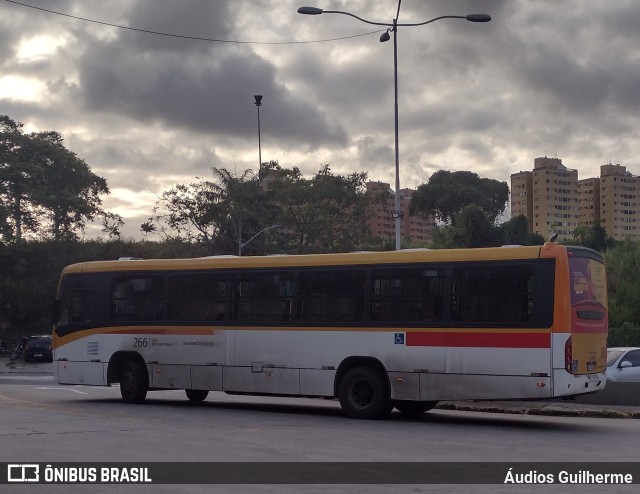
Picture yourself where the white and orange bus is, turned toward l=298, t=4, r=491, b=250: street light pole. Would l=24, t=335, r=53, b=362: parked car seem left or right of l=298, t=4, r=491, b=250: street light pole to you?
left

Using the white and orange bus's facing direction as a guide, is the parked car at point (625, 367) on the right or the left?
on its right

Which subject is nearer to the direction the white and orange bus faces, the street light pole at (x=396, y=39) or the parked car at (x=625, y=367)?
the street light pole

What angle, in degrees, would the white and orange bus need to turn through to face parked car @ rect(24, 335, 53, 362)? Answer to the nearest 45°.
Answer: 0° — it already faces it

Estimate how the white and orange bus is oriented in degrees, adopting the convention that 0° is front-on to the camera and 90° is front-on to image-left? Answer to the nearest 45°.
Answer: approximately 135°
